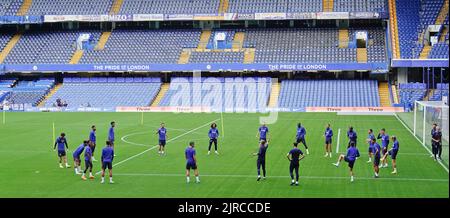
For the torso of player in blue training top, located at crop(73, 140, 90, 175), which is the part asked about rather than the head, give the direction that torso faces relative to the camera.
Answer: to the viewer's right

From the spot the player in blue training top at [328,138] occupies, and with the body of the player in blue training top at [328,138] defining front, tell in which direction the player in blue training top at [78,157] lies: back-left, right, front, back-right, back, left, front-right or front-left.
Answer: front-right

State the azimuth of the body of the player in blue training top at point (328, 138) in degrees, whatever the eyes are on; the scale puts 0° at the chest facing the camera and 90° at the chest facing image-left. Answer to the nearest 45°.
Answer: approximately 0°

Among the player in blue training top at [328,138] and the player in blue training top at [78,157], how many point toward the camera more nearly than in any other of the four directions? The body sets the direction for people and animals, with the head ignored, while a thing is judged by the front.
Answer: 1

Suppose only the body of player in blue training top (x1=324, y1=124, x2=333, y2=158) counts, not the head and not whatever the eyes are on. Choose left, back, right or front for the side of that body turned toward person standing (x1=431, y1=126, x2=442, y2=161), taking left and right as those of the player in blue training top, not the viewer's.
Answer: left

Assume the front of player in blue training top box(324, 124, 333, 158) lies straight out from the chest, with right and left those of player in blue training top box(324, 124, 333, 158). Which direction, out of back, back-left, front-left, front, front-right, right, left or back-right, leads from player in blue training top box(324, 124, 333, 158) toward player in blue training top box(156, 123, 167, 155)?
right
